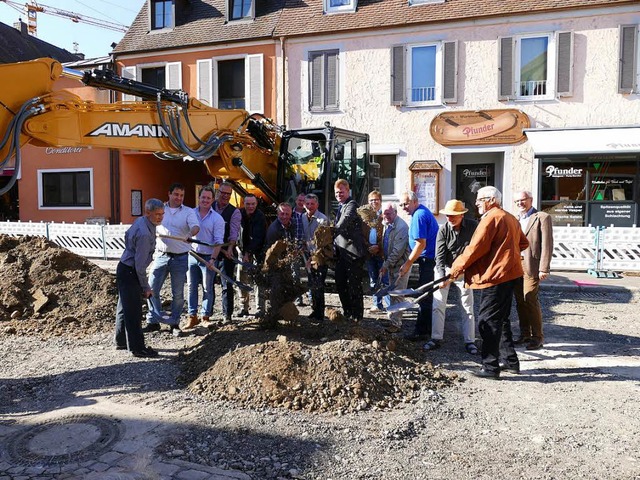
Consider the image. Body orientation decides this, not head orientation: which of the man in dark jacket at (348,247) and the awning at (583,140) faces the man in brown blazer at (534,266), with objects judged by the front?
the awning

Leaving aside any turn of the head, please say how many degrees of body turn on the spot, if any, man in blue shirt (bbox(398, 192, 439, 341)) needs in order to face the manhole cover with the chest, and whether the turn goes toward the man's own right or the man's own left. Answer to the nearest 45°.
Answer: approximately 45° to the man's own left

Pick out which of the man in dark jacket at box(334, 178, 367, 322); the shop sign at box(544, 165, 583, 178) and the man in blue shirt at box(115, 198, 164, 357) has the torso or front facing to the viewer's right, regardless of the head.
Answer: the man in blue shirt

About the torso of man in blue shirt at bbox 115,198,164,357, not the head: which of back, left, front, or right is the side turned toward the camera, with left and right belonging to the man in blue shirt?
right

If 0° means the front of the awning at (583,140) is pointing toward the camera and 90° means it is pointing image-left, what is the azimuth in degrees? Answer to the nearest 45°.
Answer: approximately 0°

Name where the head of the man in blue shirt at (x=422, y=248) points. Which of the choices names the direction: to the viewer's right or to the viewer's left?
to the viewer's left

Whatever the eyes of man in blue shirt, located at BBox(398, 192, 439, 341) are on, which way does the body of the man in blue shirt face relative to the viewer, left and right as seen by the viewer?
facing to the left of the viewer

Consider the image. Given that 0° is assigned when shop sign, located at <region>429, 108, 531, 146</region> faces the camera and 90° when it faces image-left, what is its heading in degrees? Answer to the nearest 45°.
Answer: approximately 0°

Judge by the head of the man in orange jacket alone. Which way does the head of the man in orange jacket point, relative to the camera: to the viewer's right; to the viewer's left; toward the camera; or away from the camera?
to the viewer's left

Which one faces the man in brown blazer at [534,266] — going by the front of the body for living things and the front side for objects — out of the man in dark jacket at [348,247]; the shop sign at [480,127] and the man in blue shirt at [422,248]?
the shop sign

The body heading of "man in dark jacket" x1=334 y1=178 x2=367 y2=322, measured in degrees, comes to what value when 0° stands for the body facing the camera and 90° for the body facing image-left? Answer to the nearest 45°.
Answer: approximately 45°

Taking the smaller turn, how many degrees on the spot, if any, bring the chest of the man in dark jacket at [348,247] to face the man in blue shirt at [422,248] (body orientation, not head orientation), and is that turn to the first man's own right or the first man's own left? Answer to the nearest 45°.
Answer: approximately 135° to the first man's own left

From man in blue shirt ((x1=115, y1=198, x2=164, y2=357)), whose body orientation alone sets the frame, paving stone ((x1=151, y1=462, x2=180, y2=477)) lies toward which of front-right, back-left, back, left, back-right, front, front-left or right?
right
